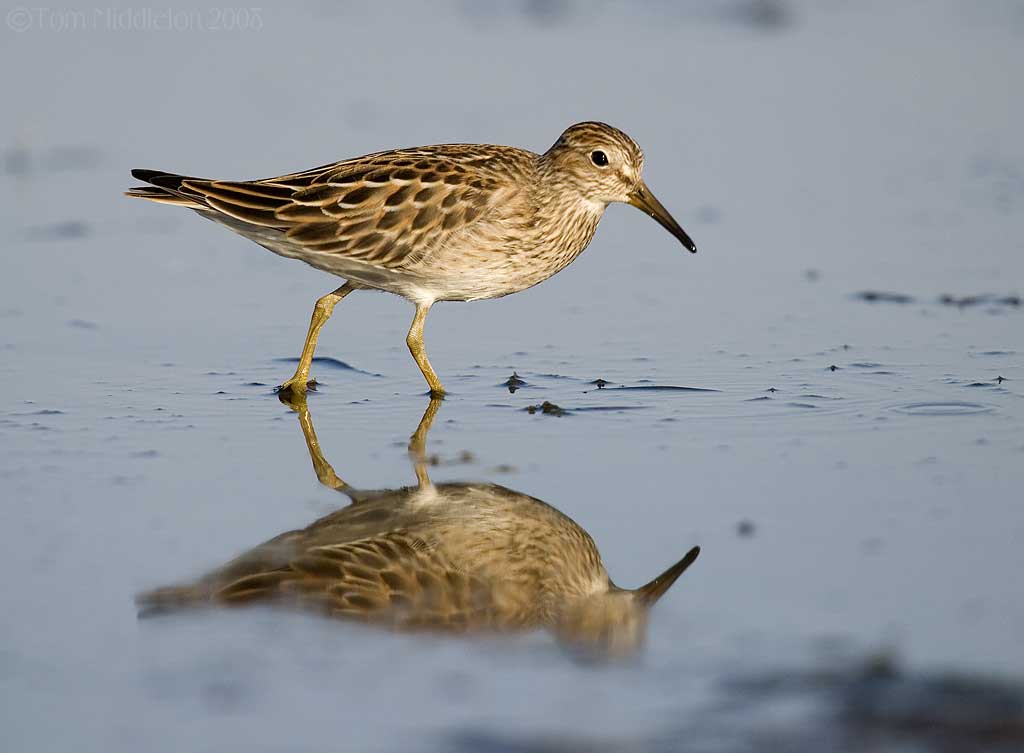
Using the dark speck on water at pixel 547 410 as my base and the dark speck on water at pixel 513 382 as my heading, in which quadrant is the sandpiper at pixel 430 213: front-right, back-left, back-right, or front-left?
front-left

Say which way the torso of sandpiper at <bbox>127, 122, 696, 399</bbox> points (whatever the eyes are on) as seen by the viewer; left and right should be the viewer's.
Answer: facing to the right of the viewer

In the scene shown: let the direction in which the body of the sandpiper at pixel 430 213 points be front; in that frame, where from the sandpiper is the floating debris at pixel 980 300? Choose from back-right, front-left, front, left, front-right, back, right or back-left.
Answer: front

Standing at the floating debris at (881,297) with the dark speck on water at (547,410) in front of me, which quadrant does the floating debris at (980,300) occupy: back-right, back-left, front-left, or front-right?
back-left
